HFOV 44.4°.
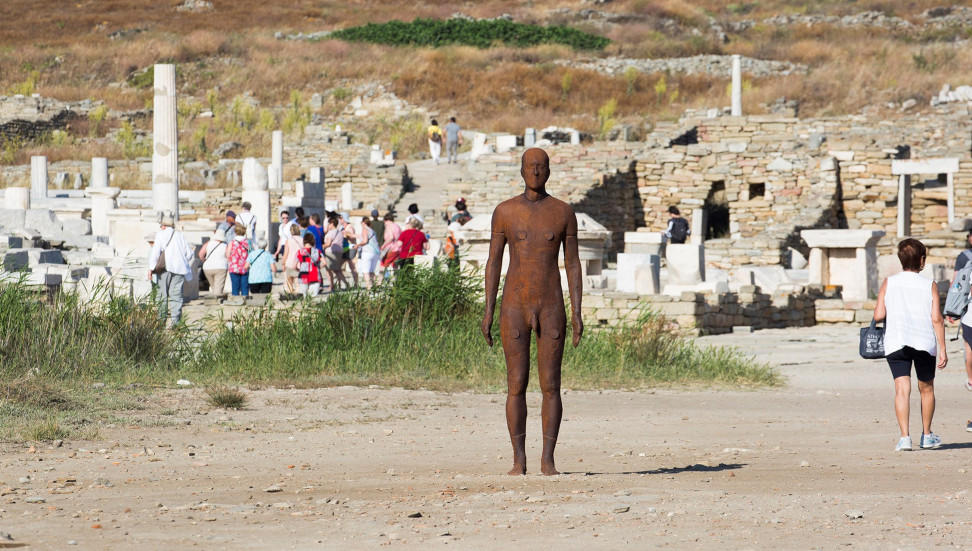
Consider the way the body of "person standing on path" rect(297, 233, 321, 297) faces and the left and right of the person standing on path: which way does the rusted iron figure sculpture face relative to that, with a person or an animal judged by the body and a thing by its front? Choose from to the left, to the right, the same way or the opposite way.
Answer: the opposite way

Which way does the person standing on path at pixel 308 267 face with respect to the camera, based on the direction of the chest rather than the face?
away from the camera

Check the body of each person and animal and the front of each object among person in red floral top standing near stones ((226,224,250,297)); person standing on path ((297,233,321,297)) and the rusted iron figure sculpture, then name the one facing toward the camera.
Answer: the rusted iron figure sculpture

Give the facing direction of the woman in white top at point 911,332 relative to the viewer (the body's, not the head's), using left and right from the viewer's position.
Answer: facing away from the viewer

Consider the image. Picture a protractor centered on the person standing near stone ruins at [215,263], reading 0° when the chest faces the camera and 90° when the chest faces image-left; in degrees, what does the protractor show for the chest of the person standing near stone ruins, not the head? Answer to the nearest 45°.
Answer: approximately 180°

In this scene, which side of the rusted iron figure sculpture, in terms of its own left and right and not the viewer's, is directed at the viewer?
front

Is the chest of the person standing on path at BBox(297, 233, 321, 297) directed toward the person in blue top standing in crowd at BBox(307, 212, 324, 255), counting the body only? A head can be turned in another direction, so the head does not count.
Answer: yes

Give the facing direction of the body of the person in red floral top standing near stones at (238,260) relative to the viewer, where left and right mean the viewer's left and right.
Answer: facing away from the viewer

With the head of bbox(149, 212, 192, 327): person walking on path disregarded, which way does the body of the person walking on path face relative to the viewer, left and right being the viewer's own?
facing away from the viewer

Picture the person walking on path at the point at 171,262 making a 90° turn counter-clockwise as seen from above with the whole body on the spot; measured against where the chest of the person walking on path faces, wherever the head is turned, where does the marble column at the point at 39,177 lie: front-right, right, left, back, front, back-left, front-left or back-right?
right

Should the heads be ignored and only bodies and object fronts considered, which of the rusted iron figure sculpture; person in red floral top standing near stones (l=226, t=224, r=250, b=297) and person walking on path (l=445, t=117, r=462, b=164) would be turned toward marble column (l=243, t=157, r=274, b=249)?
person in red floral top standing near stones (l=226, t=224, r=250, b=297)

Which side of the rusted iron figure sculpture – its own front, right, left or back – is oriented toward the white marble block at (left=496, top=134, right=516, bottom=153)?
back
